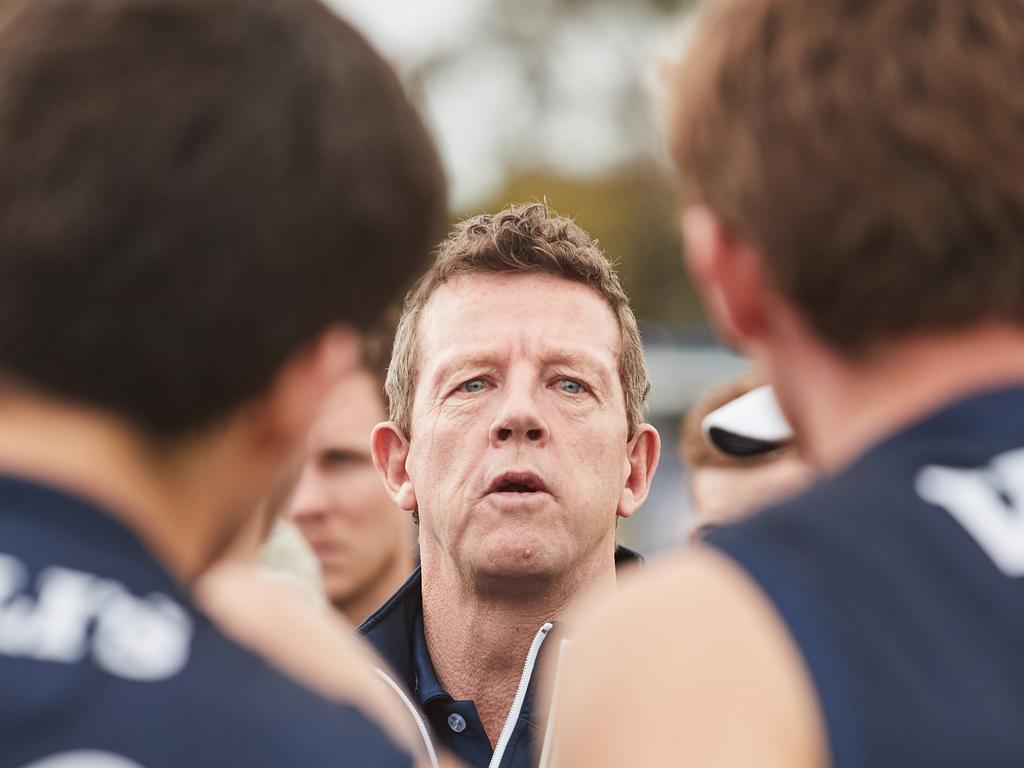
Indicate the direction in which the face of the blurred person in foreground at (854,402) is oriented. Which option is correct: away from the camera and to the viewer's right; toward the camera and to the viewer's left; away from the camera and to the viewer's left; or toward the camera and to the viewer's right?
away from the camera and to the viewer's left

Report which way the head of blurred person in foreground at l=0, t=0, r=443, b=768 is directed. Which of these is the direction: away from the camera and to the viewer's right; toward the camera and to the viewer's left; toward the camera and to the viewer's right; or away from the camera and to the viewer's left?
away from the camera and to the viewer's right

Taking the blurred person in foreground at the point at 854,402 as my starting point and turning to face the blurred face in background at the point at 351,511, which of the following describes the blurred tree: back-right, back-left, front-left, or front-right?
front-right
